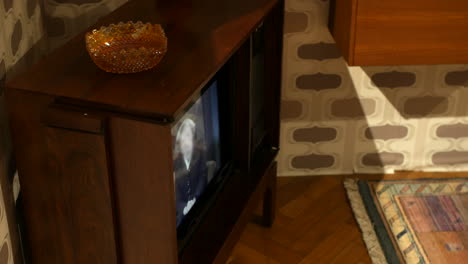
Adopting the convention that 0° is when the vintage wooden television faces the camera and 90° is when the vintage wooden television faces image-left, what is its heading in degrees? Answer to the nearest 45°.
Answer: approximately 315°
